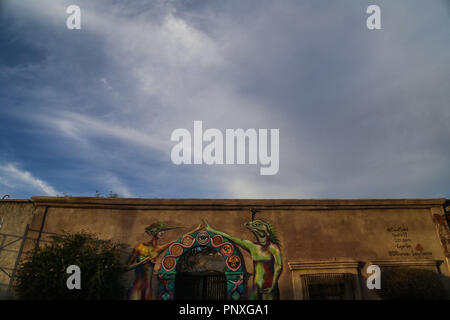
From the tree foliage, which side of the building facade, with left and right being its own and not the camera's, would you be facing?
right

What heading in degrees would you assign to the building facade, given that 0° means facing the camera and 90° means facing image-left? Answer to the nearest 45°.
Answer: approximately 0°
